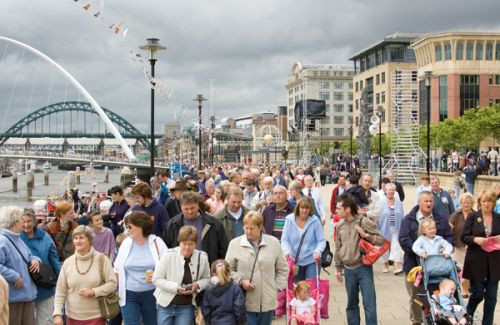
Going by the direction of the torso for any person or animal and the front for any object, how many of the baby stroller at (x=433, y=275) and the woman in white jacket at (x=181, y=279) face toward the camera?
2

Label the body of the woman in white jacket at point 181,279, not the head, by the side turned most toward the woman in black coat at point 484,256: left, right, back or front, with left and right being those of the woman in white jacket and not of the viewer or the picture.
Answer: left

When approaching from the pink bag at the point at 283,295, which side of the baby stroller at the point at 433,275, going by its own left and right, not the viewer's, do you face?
right

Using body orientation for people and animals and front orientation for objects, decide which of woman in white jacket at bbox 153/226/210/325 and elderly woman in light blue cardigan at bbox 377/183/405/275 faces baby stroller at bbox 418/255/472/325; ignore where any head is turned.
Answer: the elderly woman in light blue cardigan
